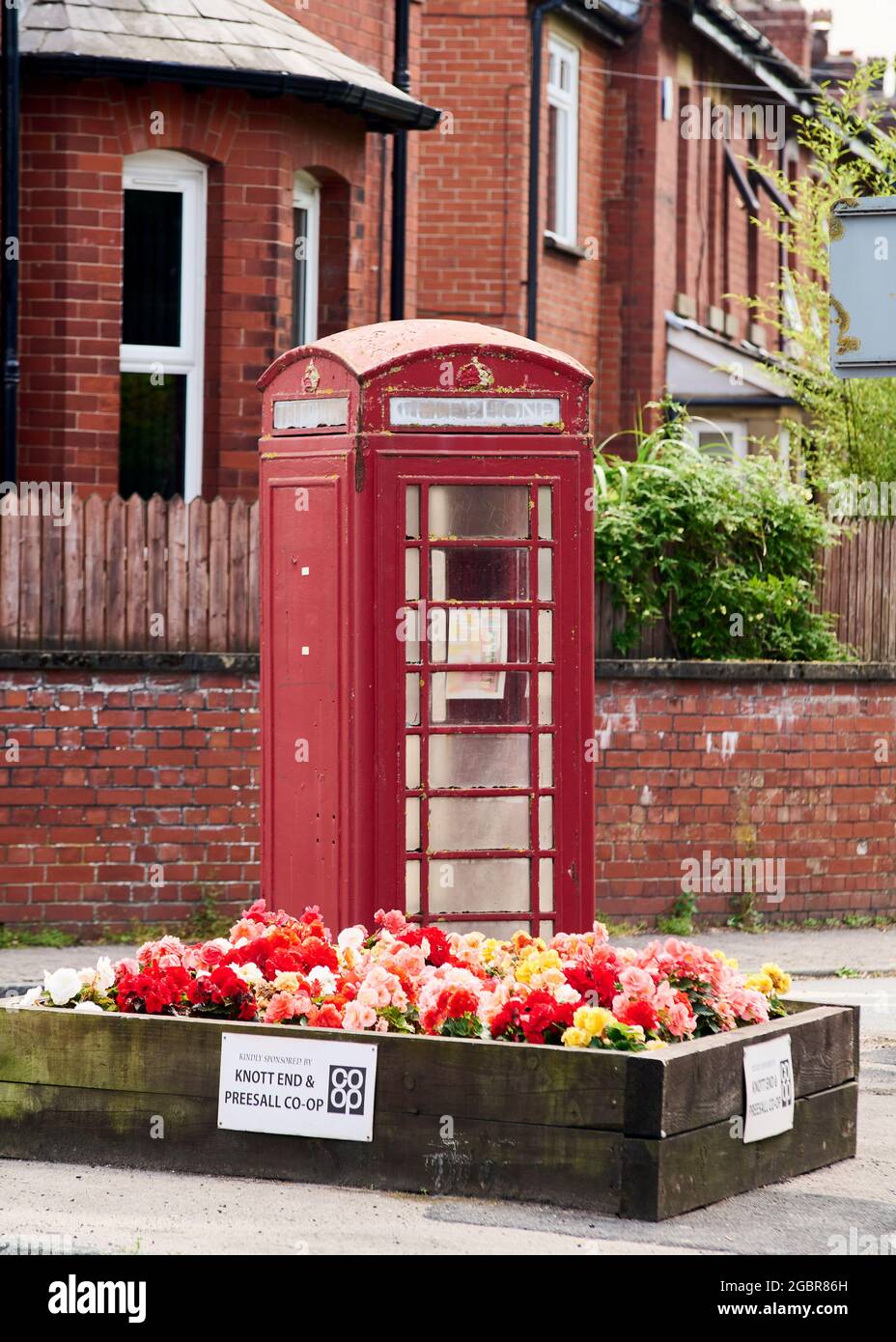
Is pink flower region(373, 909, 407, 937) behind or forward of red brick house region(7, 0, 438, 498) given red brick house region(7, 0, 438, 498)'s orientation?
forward

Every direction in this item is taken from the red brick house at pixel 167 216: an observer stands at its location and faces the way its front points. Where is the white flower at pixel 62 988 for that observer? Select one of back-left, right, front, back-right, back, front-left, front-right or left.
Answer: front-right

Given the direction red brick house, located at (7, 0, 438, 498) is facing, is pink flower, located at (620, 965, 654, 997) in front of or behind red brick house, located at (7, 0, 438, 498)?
in front

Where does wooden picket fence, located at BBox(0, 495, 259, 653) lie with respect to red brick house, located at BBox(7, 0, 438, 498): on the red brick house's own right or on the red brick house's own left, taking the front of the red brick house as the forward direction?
on the red brick house's own right

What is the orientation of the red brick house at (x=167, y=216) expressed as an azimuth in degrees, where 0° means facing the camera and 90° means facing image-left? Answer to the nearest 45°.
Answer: approximately 315°

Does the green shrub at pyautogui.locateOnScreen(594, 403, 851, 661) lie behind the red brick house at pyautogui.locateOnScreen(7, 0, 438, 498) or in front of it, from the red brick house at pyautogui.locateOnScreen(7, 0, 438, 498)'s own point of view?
in front

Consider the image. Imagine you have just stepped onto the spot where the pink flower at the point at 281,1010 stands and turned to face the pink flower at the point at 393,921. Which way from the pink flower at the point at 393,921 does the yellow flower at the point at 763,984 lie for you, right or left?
right

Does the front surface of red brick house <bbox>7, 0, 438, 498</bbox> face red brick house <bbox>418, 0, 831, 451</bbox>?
no

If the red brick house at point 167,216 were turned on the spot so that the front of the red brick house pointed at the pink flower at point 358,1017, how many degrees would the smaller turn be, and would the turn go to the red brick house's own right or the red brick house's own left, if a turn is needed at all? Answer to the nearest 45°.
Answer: approximately 45° to the red brick house's own right

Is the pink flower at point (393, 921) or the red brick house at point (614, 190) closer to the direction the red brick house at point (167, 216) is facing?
the pink flower

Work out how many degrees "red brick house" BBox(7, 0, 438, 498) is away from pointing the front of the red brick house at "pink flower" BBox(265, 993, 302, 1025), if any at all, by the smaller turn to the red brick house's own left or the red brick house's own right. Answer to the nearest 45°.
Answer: approximately 45° to the red brick house's own right

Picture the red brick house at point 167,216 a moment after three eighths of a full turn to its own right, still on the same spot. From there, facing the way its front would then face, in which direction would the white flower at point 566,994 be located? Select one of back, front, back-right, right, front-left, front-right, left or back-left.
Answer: left
